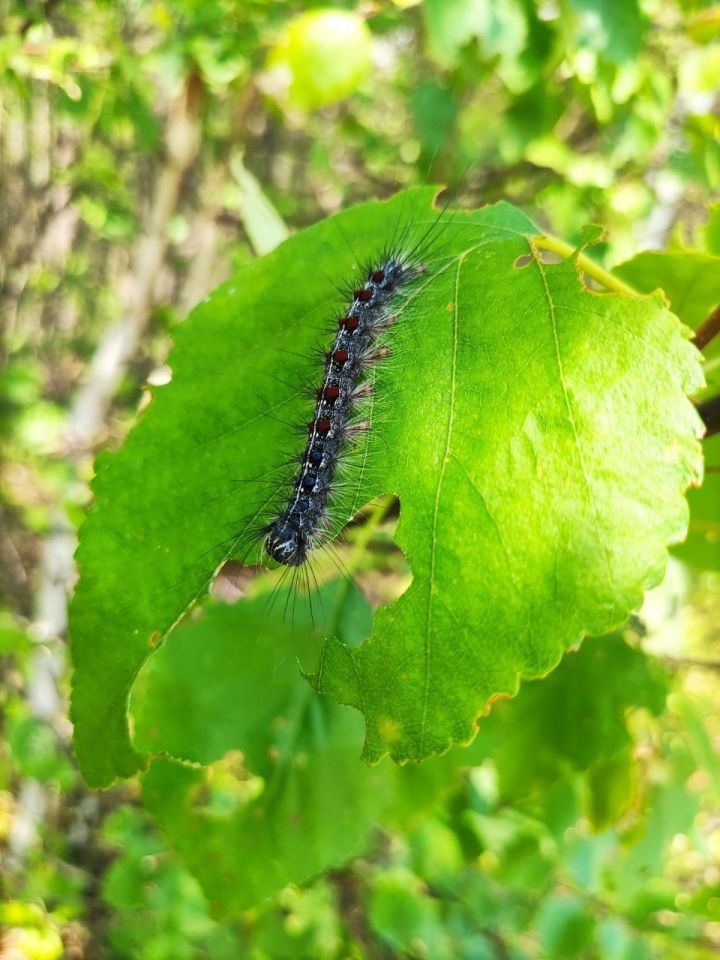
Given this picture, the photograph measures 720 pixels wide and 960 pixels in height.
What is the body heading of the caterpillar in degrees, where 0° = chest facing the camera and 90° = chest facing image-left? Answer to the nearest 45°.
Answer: approximately 45°
